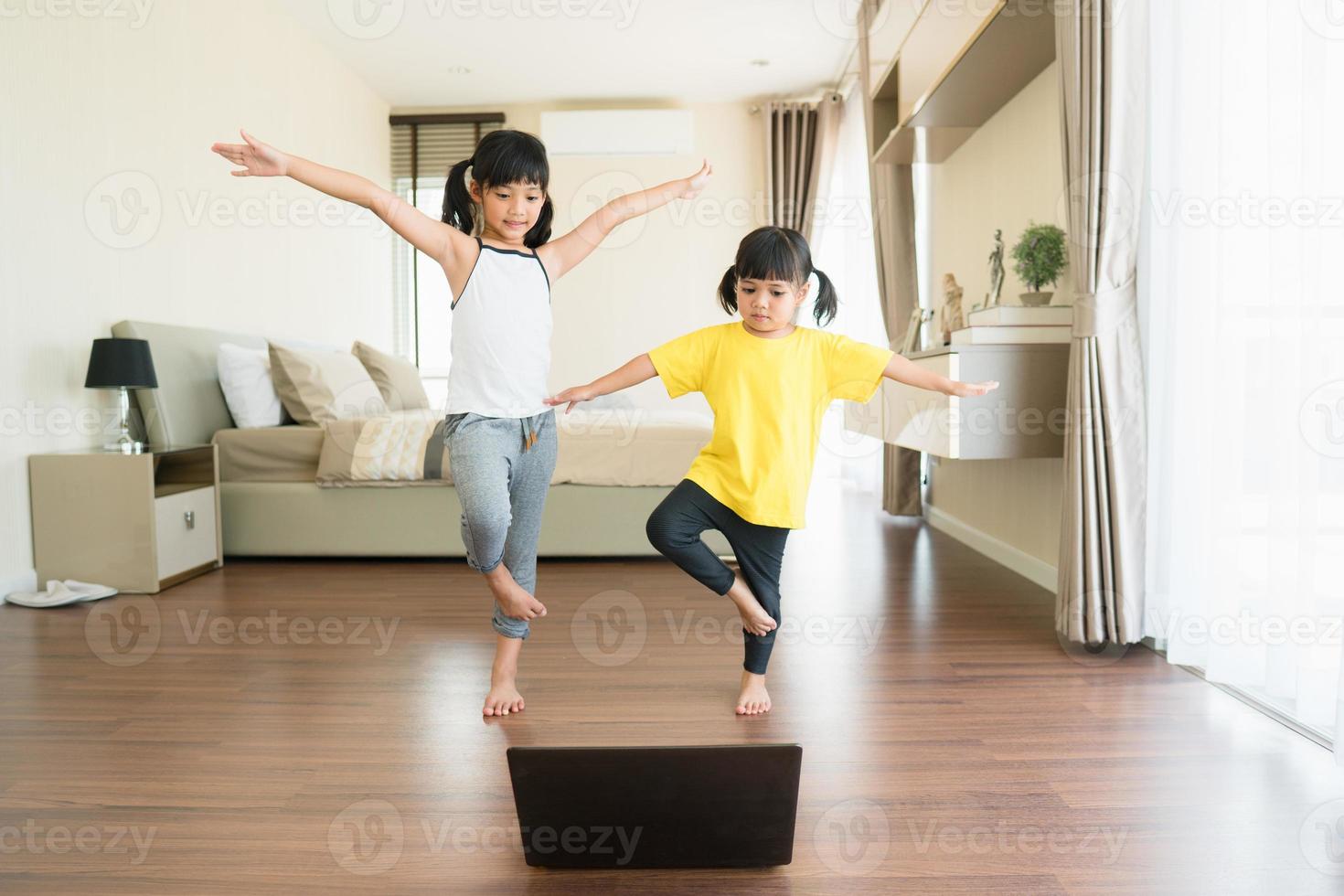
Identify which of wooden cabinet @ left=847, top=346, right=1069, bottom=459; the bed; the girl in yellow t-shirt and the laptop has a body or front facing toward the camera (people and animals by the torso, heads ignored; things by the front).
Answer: the girl in yellow t-shirt

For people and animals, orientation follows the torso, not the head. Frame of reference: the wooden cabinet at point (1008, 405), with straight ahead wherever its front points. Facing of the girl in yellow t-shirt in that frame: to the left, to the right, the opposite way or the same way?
to the left

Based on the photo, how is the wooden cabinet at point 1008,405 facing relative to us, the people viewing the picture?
facing to the left of the viewer

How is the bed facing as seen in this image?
to the viewer's right

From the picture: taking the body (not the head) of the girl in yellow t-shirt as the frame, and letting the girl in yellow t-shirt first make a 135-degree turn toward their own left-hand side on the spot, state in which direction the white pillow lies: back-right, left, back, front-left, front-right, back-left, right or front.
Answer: left

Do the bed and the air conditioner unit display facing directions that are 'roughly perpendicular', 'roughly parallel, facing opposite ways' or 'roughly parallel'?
roughly perpendicular

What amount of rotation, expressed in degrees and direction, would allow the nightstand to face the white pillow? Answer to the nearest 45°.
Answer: approximately 90° to its left

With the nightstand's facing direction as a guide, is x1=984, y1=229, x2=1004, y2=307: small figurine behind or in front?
in front

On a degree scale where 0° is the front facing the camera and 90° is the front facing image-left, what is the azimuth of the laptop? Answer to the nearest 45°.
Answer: approximately 180°

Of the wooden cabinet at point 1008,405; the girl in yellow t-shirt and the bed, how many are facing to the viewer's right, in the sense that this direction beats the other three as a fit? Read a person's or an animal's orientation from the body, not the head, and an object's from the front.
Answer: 1
